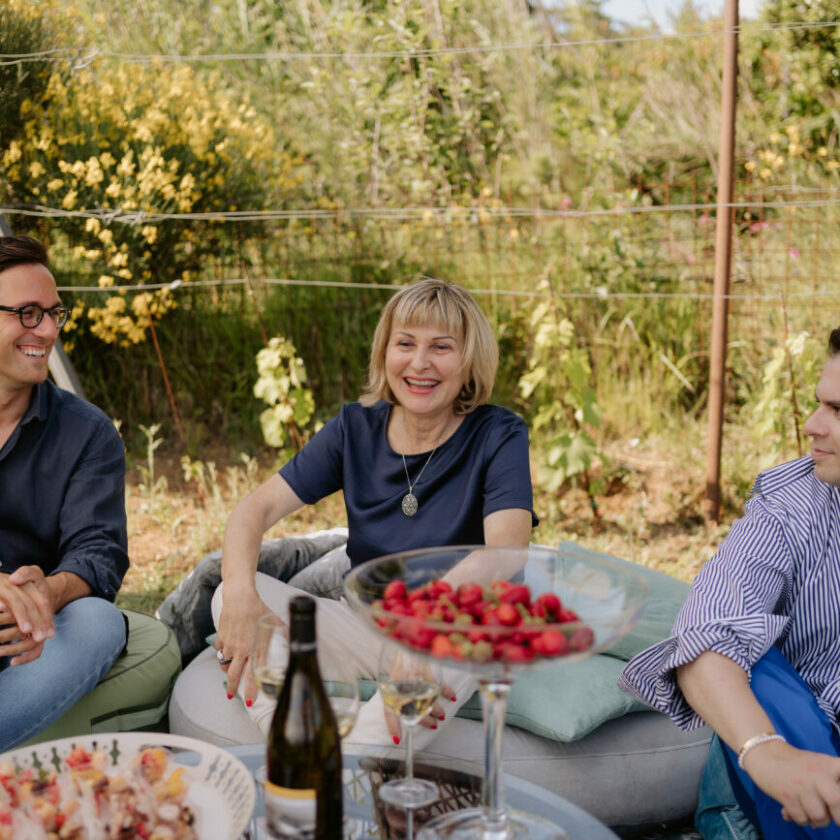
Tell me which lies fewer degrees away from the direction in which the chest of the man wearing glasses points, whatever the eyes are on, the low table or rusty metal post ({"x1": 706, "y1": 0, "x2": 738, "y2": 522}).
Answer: the low table

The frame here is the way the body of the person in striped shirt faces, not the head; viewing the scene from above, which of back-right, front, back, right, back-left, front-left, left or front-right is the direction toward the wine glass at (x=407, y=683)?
front-right

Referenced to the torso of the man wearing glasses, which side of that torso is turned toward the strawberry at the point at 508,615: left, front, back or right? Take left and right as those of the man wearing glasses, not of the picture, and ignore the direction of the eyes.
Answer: front

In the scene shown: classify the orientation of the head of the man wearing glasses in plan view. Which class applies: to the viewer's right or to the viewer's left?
to the viewer's right

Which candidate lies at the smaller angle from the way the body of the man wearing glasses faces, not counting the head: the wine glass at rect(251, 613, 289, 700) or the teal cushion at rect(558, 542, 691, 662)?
the wine glass

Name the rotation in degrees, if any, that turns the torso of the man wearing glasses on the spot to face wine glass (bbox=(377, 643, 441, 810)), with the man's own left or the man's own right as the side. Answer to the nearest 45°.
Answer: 0° — they already face it

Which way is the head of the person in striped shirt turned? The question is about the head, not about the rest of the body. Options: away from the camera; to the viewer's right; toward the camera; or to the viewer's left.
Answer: to the viewer's left

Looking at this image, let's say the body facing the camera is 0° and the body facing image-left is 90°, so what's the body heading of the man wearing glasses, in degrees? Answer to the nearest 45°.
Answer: approximately 0°

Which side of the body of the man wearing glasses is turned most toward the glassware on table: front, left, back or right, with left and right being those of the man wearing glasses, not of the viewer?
front
